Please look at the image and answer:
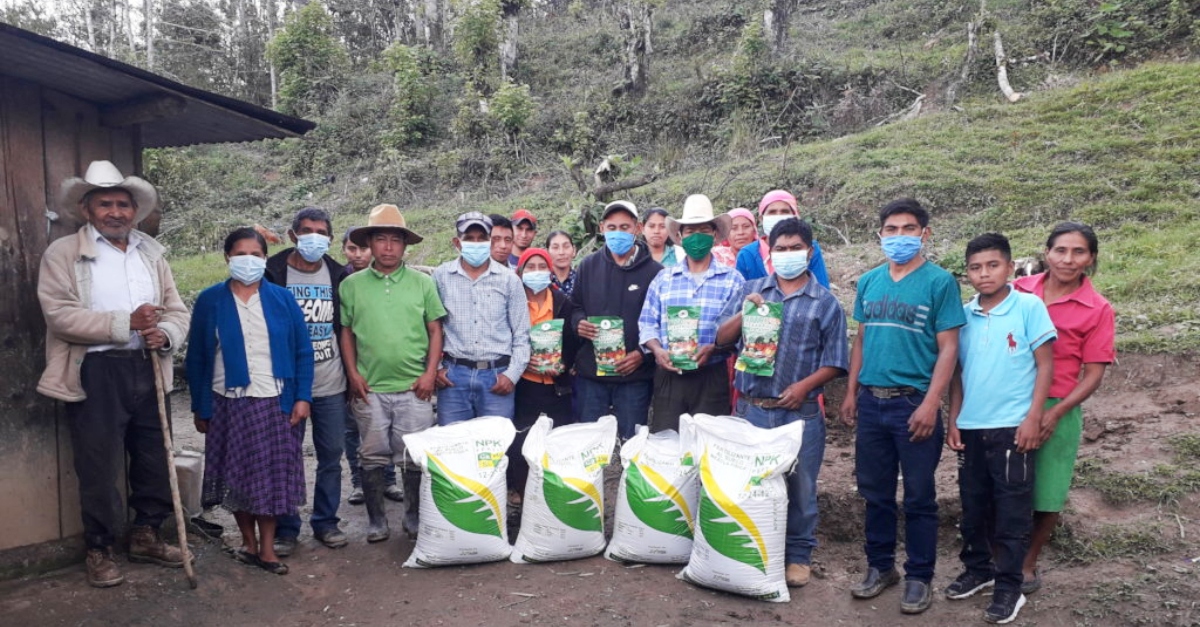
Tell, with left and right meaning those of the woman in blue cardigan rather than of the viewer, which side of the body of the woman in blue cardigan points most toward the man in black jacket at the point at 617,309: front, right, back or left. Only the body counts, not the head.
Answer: left

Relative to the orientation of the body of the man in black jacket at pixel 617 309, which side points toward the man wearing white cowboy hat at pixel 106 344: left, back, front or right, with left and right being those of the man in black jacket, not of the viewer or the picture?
right

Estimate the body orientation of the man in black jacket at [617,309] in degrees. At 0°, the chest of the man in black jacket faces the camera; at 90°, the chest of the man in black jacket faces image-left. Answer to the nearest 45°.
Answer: approximately 0°

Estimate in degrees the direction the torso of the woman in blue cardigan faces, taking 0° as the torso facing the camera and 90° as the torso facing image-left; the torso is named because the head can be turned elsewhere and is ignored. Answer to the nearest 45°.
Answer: approximately 0°

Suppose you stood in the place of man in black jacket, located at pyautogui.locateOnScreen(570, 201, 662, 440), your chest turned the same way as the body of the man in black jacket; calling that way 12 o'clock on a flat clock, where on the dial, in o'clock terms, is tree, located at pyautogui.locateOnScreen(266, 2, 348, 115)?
The tree is roughly at 5 o'clock from the man in black jacket.

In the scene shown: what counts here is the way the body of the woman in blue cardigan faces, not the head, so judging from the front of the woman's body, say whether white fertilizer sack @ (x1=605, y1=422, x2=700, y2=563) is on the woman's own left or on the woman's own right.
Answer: on the woman's own left
